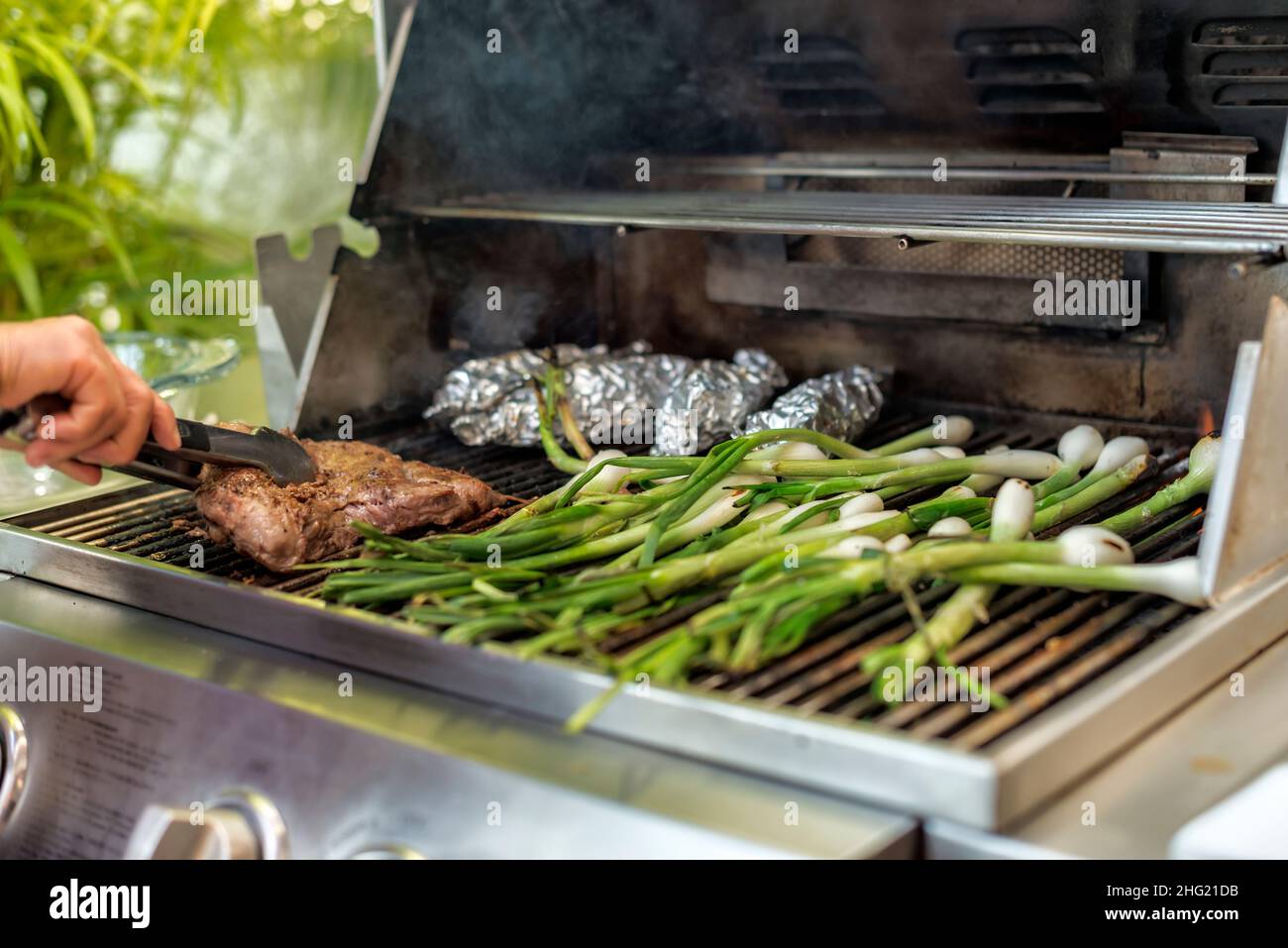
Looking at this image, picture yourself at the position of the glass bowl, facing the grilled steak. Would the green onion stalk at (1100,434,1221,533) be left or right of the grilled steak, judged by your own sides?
left

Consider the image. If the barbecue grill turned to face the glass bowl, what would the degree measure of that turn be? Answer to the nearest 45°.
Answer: approximately 45° to its right

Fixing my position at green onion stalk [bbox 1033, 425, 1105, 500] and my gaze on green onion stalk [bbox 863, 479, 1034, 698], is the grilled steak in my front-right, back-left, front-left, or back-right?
front-right

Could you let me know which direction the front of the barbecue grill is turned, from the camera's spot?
facing the viewer and to the left of the viewer
